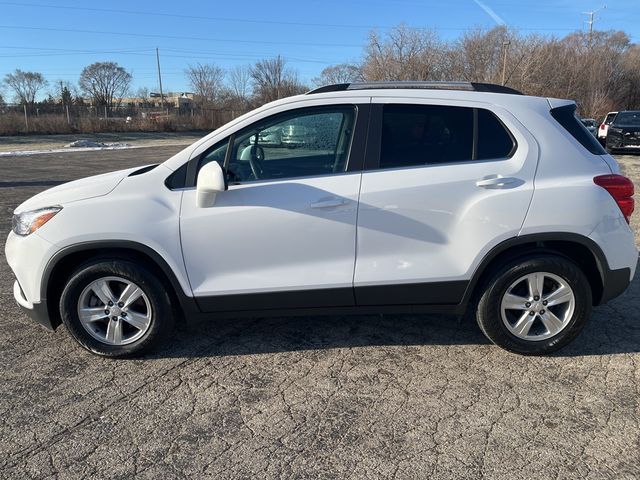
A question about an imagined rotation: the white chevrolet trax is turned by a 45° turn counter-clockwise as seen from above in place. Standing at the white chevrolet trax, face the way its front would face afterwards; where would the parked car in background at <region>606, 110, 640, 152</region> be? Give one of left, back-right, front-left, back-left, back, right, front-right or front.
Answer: back

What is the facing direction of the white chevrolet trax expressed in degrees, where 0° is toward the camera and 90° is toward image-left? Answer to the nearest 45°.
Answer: approximately 90°
